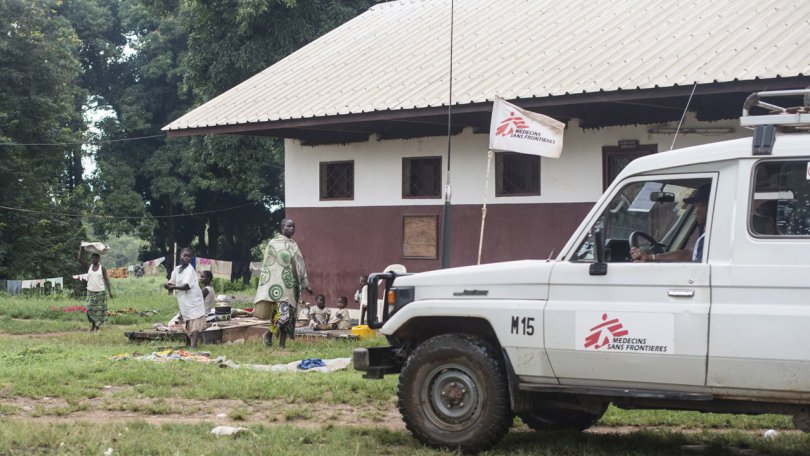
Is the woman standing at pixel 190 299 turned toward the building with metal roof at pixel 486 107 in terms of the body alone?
no

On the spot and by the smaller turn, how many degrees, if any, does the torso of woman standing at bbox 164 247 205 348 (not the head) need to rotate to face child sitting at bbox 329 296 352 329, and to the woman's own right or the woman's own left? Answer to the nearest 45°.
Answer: approximately 180°

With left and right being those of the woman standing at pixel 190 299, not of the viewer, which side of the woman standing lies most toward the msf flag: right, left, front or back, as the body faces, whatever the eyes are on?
left

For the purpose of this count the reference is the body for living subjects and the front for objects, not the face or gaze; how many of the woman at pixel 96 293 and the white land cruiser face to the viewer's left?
1

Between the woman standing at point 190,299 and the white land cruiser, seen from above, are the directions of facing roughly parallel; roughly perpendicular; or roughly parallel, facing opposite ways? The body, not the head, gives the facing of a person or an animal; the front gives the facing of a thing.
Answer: roughly perpendicular

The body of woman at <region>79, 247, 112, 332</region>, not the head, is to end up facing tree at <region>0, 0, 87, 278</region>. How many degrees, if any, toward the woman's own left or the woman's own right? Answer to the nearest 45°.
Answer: approximately 180°

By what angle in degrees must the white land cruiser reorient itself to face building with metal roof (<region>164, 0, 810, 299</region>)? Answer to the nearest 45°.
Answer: approximately 90° to its right

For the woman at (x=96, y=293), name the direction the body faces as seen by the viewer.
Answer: toward the camera

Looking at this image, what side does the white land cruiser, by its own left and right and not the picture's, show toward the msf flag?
right

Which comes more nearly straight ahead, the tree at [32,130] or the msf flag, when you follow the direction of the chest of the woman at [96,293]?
the msf flag

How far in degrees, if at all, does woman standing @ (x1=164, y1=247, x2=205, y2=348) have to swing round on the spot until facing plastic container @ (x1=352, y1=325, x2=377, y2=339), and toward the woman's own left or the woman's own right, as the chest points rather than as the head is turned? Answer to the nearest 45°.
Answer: approximately 135° to the woman's own left

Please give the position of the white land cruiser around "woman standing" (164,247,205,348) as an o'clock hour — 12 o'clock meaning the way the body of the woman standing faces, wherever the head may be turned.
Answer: The white land cruiser is roughly at 10 o'clock from the woman standing.

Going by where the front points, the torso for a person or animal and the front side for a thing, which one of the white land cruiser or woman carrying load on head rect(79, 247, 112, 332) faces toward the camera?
the woman carrying load on head

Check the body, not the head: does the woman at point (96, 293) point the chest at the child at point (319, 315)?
no

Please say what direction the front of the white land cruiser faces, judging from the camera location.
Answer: facing to the left of the viewer

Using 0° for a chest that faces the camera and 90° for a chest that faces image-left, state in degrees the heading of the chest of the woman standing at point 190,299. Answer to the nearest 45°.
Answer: approximately 45°

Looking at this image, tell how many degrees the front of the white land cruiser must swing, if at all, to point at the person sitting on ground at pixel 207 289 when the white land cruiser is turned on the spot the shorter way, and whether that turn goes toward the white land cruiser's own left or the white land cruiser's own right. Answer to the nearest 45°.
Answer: approximately 45° to the white land cruiser's own right

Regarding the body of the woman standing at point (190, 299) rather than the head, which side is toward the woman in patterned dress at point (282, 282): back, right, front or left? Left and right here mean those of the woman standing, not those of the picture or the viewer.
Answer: left
